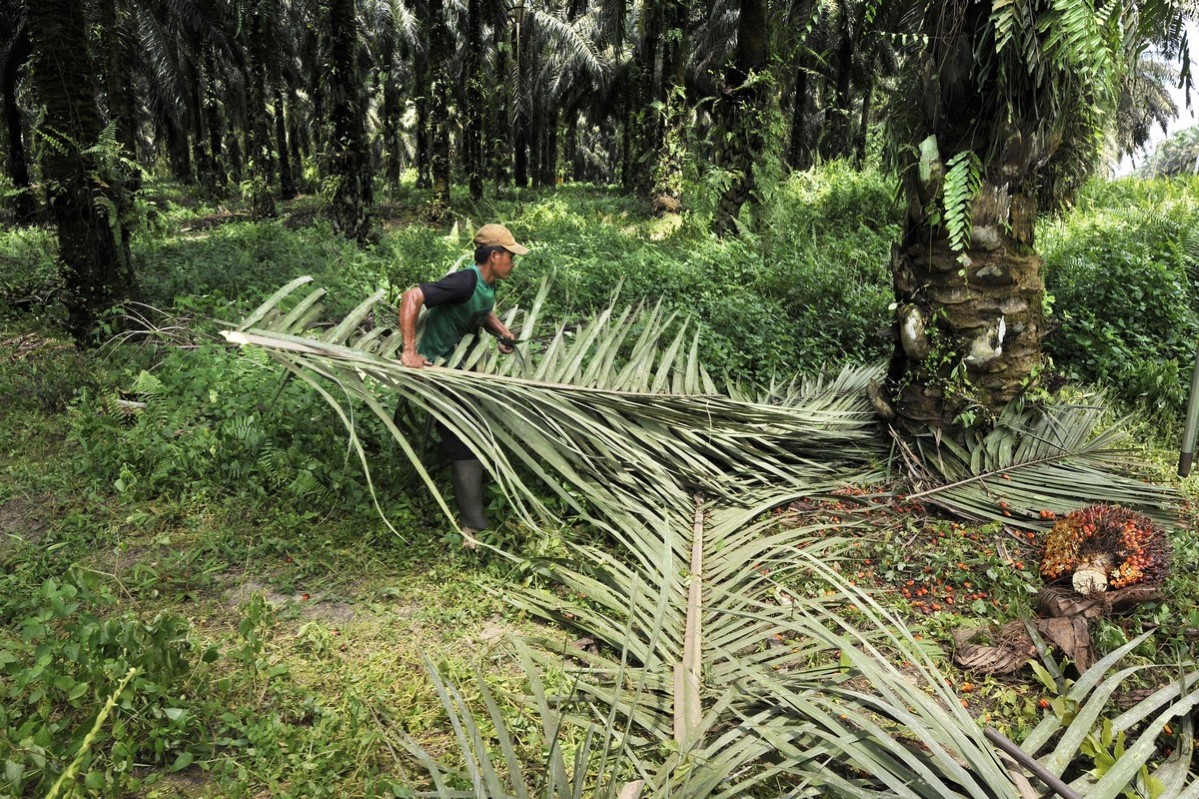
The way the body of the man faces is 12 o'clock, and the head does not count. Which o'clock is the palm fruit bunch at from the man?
The palm fruit bunch is roughly at 1 o'clock from the man.

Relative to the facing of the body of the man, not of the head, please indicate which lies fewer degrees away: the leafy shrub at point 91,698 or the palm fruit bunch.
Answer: the palm fruit bunch

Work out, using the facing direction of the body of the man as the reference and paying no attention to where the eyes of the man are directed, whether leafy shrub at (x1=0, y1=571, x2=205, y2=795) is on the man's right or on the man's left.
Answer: on the man's right

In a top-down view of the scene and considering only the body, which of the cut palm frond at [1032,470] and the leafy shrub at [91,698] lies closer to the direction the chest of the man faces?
the cut palm frond

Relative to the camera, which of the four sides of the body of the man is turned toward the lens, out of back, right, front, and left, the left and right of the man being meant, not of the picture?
right

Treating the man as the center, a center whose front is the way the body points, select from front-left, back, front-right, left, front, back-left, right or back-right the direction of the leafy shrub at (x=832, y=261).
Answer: front-left

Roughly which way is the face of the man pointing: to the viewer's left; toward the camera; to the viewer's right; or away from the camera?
to the viewer's right

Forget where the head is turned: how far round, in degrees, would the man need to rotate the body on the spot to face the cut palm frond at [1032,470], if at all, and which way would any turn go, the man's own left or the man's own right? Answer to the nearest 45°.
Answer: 0° — they already face it

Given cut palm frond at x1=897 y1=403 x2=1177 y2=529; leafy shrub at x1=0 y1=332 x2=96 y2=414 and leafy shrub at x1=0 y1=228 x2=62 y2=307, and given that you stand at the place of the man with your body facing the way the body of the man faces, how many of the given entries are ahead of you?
1
